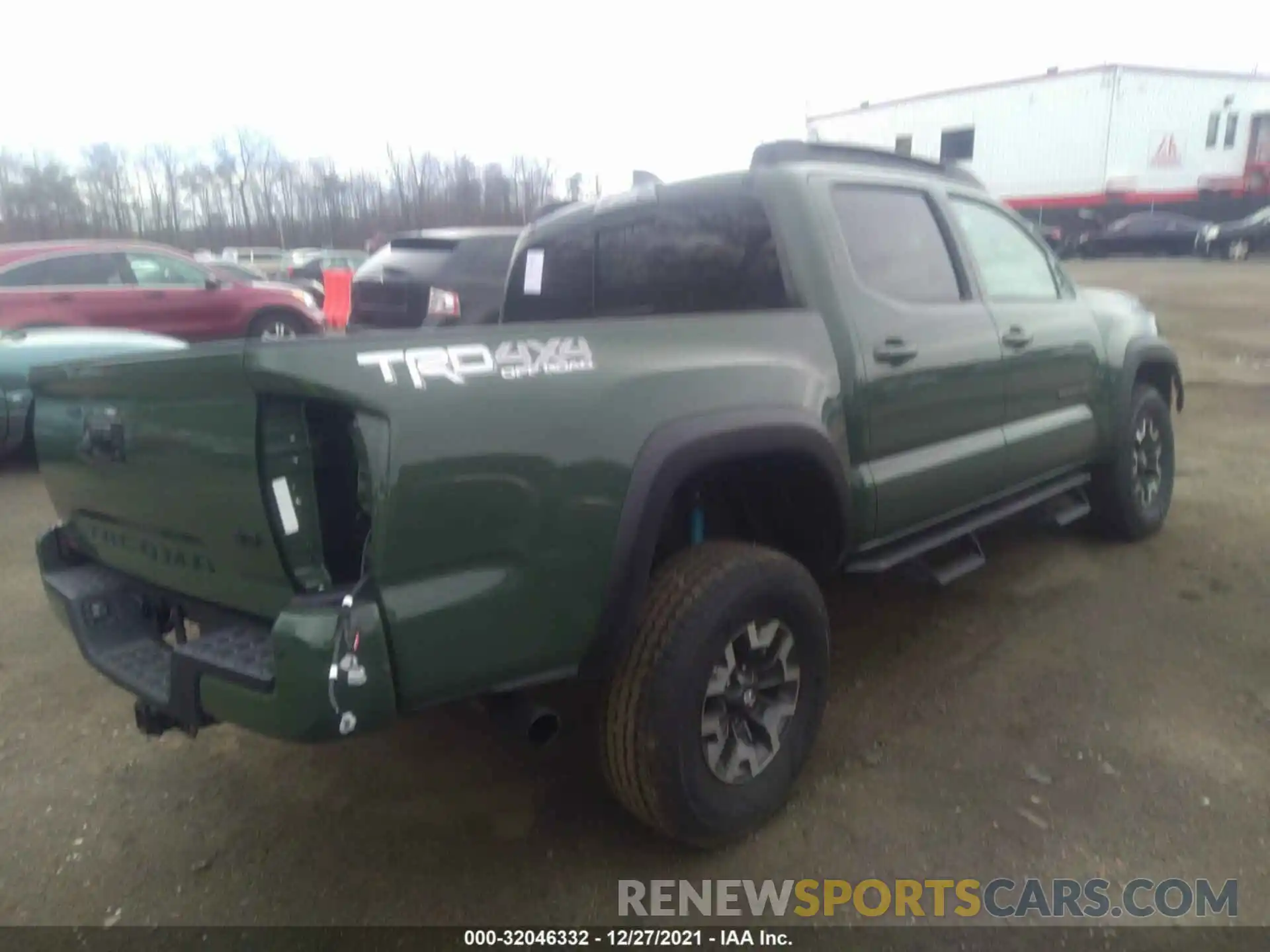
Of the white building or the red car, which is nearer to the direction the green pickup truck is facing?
the white building

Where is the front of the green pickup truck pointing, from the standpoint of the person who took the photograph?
facing away from the viewer and to the right of the viewer

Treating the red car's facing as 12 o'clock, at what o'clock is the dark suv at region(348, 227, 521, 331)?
The dark suv is roughly at 2 o'clock from the red car.

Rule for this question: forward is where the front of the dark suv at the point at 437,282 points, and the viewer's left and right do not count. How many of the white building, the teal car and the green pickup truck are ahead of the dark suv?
1

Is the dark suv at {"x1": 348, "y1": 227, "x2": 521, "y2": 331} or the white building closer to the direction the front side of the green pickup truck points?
the white building

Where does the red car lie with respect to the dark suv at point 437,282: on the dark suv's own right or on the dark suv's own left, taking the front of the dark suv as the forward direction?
on the dark suv's own left

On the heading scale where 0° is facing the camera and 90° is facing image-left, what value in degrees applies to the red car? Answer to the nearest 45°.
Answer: approximately 270°

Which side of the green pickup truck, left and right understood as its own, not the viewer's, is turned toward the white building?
front

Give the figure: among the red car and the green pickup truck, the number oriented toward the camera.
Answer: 0

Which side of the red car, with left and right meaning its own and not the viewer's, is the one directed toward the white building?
front

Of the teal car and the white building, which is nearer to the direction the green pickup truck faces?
the white building

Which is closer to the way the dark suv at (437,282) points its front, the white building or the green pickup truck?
the white building

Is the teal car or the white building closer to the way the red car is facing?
the white building

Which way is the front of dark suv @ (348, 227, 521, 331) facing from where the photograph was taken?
facing away from the viewer and to the right of the viewer
